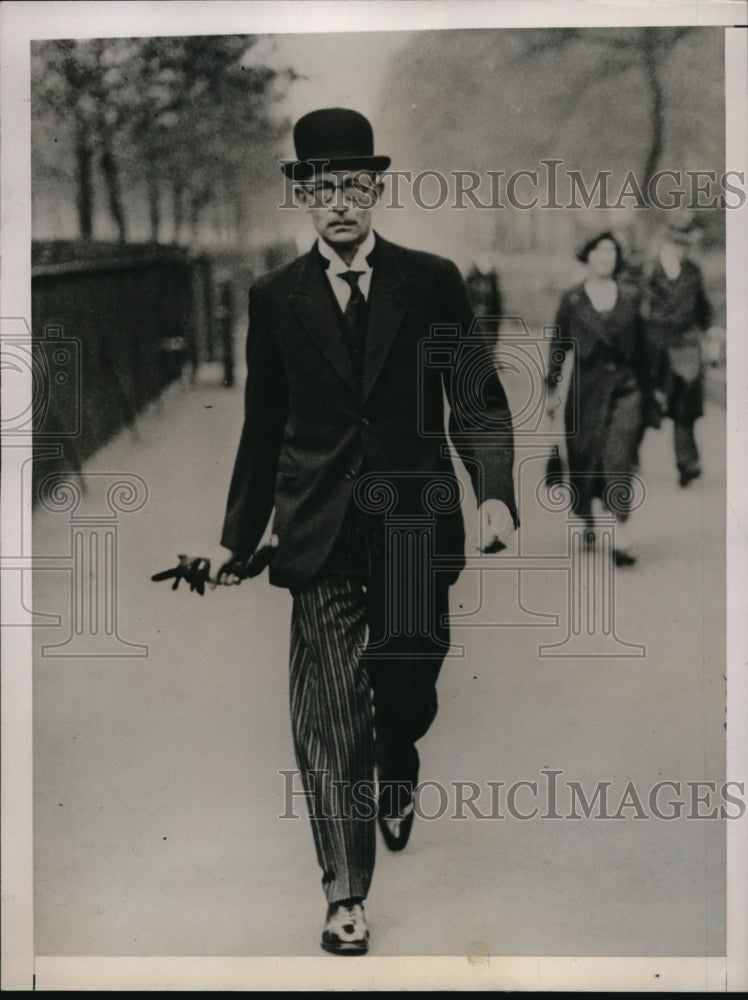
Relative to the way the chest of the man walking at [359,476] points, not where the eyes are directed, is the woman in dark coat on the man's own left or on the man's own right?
on the man's own left

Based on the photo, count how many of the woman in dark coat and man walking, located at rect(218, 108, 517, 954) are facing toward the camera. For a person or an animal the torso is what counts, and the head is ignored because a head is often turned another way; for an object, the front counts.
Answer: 2

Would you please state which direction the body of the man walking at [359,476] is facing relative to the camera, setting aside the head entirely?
toward the camera
